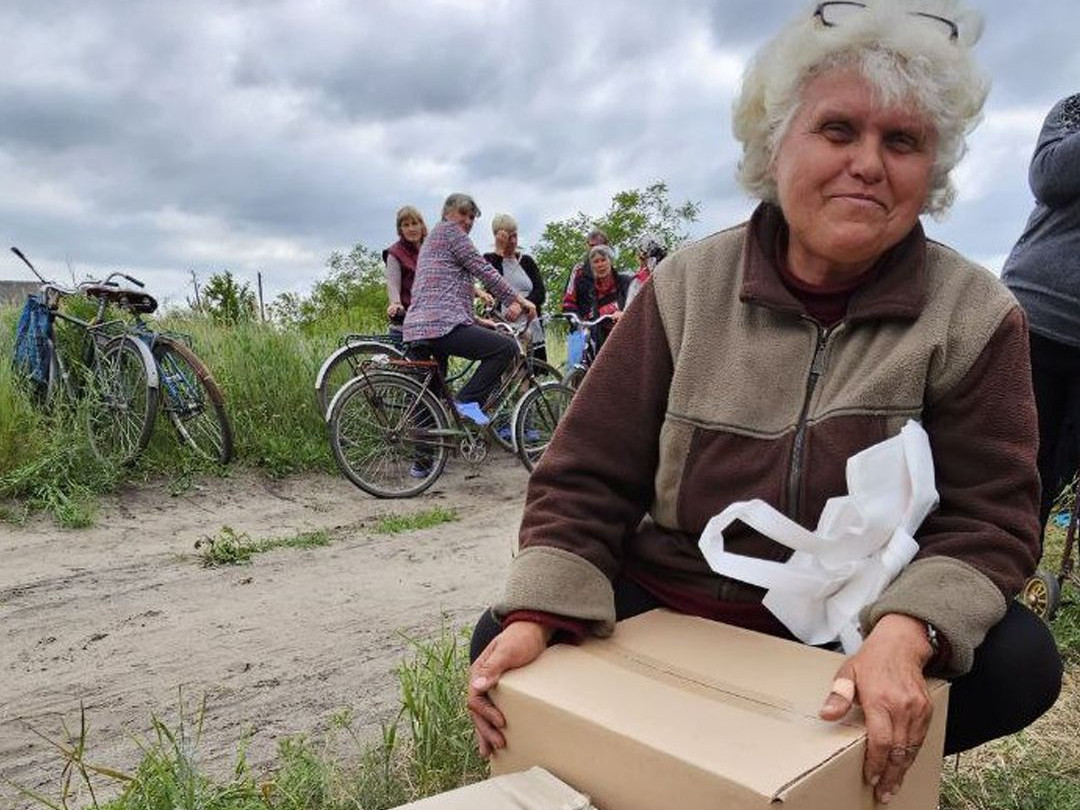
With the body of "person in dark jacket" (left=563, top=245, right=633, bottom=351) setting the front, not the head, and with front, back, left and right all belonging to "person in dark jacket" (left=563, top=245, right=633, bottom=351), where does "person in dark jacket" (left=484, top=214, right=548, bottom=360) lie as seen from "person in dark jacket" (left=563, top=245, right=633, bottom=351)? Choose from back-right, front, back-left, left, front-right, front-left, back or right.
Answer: front-right

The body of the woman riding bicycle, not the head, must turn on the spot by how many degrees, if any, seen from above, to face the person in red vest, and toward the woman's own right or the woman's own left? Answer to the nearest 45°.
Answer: approximately 135° to the woman's own left

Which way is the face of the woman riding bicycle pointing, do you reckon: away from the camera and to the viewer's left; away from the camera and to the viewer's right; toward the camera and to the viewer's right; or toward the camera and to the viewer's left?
toward the camera and to the viewer's right

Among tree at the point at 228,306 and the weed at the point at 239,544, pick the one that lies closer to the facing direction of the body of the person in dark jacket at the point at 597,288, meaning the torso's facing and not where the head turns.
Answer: the weed

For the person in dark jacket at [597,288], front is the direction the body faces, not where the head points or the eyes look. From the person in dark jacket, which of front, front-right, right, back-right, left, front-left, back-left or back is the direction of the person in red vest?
front-right

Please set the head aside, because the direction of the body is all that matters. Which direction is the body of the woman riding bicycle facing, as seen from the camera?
to the viewer's right

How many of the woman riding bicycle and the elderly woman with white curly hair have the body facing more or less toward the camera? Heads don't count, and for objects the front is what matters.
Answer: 1

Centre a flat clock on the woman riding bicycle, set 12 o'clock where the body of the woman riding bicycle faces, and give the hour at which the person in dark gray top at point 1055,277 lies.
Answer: The person in dark gray top is roughly at 2 o'clock from the woman riding bicycle.

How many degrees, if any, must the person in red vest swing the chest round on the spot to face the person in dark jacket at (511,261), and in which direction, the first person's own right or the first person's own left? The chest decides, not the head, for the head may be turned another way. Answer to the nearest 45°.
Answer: approximately 90° to the first person's own left

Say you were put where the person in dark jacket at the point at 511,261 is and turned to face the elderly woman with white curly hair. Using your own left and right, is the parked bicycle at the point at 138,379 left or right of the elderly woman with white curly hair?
right

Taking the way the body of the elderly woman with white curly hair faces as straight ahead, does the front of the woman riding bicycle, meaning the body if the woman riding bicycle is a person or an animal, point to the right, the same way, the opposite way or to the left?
to the left

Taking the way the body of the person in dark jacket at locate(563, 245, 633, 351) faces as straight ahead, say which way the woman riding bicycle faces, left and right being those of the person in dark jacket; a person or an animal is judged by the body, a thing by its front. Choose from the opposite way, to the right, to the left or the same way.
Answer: to the left
